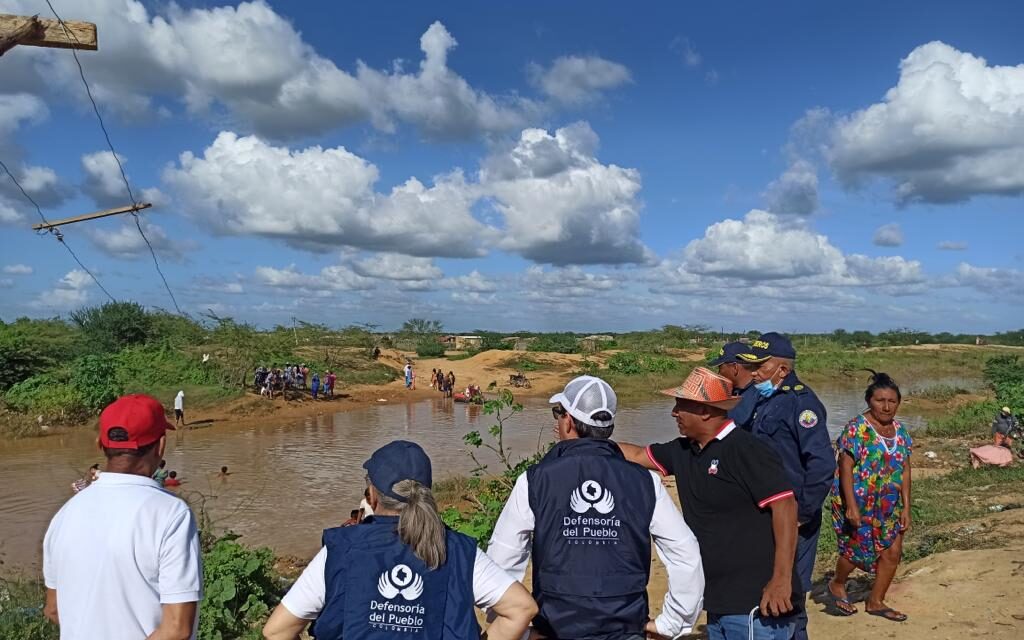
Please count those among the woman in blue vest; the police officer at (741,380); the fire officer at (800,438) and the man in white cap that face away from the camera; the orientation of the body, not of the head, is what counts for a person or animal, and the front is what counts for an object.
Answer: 2

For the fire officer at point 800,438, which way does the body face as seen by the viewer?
to the viewer's left

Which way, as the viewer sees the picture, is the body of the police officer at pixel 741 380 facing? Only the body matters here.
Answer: to the viewer's left

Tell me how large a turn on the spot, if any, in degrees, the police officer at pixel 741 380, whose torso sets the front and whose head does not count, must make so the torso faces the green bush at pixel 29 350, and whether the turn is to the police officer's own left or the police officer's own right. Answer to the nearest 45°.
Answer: approximately 45° to the police officer's own right

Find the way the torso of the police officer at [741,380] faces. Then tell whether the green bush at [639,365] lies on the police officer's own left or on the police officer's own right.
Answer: on the police officer's own right

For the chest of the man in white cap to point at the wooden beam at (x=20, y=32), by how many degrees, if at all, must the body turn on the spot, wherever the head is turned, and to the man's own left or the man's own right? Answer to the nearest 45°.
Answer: approximately 45° to the man's own left

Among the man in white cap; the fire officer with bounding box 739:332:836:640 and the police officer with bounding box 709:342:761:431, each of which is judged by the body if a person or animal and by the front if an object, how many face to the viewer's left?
2

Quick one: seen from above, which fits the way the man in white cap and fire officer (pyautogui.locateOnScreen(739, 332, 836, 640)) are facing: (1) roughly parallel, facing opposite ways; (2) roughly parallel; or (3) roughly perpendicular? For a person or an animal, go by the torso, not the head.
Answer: roughly perpendicular

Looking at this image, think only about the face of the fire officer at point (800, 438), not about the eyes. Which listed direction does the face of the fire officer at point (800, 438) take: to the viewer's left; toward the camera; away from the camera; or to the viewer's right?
to the viewer's left

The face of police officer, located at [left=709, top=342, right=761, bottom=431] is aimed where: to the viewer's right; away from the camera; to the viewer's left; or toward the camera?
to the viewer's left

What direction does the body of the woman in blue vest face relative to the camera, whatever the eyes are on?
away from the camera

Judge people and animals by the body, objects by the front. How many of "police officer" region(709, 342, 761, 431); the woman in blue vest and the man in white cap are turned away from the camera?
2

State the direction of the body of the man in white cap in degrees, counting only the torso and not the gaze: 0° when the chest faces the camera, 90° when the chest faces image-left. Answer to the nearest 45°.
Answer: approximately 180°

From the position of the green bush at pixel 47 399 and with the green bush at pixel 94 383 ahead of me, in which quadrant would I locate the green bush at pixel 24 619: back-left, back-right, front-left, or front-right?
back-right
